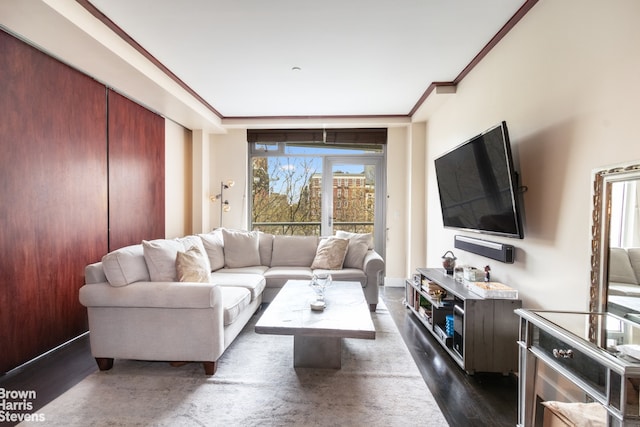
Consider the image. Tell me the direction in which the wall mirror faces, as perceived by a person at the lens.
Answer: facing the viewer and to the left of the viewer

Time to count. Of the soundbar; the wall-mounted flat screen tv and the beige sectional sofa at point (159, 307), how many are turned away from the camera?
0

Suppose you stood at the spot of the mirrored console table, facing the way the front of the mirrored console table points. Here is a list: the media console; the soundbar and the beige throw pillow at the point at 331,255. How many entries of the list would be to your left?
0

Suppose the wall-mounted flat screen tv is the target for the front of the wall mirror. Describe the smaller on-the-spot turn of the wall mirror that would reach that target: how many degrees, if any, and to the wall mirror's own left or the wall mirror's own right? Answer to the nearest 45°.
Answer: approximately 90° to the wall mirror's own right

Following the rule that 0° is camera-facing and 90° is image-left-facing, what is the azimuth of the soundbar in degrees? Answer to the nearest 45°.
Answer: approximately 45°

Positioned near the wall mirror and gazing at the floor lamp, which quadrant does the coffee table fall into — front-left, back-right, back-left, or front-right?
front-left

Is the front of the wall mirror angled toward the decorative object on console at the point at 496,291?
no

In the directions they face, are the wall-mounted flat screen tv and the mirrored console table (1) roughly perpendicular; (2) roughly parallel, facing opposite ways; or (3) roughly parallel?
roughly parallel

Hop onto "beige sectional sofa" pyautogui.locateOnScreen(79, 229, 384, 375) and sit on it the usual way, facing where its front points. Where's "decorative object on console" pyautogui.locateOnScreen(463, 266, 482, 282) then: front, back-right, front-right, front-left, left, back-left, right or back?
front-left

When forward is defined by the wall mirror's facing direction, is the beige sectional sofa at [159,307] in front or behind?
in front

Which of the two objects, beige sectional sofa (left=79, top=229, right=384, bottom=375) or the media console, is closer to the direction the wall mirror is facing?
the beige sectional sofa
